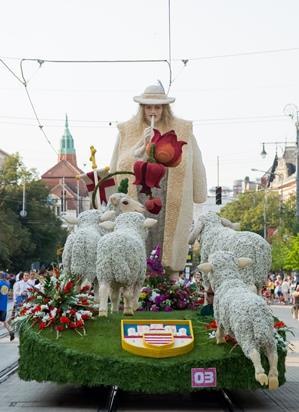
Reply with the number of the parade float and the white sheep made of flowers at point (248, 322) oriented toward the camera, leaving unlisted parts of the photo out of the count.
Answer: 1

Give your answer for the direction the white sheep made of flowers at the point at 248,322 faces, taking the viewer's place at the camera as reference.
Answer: facing away from the viewer and to the left of the viewer
